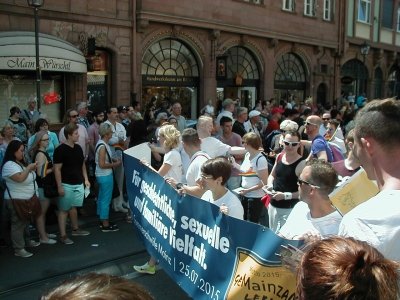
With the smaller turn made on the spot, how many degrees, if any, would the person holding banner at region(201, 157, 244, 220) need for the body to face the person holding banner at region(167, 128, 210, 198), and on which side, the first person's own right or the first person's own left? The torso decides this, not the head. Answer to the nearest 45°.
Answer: approximately 135° to the first person's own right

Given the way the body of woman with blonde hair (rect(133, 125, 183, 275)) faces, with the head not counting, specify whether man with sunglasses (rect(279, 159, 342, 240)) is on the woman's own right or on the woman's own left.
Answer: on the woman's own left

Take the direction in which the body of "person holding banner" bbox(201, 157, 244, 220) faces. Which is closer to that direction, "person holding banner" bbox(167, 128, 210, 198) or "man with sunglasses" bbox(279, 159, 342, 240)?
the man with sunglasses

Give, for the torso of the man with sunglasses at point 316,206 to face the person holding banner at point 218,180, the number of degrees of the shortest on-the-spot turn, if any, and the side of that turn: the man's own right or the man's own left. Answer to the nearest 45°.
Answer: approximately 45° to the man's own right

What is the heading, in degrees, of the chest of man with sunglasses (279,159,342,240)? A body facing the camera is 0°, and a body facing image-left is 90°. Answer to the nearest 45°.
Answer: approximately 90°

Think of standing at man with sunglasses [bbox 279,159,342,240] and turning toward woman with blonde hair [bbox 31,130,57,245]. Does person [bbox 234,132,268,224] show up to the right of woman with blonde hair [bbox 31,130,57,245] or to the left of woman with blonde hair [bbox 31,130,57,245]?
right
